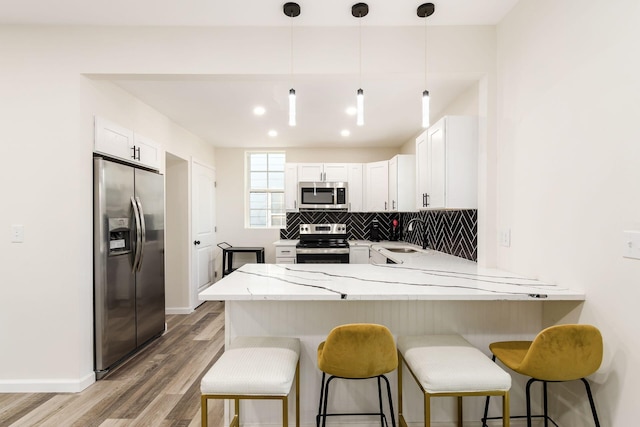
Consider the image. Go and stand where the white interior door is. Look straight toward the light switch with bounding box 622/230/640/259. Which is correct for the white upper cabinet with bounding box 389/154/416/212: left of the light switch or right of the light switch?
left

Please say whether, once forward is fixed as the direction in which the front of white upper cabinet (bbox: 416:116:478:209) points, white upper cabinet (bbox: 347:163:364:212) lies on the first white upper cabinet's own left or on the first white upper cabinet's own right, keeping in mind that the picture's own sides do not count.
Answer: on the first white upper cabinet's own right

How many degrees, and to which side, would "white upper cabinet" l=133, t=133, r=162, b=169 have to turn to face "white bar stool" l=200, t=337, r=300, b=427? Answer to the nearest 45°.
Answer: approximately 45° to its right

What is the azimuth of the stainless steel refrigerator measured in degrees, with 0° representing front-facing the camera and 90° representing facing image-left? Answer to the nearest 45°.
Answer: approximately 315°

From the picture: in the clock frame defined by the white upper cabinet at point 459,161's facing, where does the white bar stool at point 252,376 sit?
The white bar stool is roughly at 10 o'clock from the white upper cabinet.

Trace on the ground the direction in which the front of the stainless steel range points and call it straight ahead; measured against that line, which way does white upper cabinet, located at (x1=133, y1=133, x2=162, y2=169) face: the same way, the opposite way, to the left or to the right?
to the left

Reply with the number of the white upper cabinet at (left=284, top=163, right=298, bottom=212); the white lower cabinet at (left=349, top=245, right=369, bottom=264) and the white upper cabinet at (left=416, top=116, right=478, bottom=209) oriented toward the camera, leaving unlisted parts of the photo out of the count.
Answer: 2

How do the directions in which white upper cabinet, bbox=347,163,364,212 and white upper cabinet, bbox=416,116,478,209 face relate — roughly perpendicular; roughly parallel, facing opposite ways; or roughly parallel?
roughly perpendicular

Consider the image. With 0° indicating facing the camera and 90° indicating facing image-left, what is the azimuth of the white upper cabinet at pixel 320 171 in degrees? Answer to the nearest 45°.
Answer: approximately 0°
